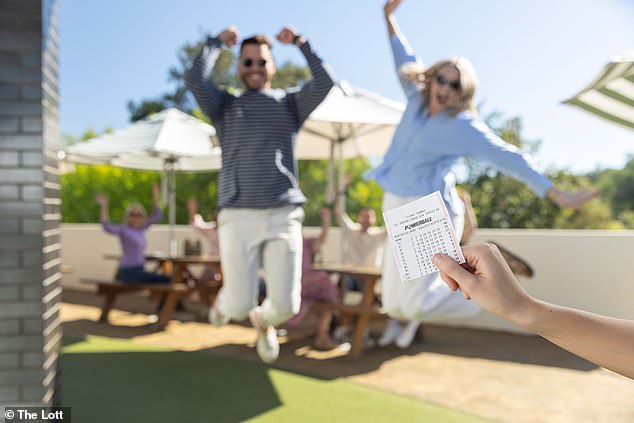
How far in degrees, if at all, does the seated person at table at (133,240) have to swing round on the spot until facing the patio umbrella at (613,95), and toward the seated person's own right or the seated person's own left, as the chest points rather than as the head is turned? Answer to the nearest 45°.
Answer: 0° — they already face it

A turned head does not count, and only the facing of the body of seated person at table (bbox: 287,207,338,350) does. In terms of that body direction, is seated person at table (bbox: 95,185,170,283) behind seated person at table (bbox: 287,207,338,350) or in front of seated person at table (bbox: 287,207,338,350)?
behind

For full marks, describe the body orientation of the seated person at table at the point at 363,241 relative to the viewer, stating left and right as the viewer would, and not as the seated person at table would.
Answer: facing the viewer

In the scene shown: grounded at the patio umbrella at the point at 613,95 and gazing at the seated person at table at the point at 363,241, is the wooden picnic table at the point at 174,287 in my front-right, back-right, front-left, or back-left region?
front-left

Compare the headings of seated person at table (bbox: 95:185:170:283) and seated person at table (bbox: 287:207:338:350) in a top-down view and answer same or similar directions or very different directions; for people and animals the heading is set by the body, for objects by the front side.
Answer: same or similar directions

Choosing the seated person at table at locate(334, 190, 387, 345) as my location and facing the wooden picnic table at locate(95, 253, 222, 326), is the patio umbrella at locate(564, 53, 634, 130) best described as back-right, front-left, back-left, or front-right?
back-left

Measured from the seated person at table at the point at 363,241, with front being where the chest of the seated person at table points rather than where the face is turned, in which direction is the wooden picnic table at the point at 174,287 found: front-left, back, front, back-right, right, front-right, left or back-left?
right

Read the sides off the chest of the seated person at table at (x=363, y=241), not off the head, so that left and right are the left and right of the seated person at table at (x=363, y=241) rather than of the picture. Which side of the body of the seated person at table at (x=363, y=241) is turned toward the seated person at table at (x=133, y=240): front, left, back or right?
right
